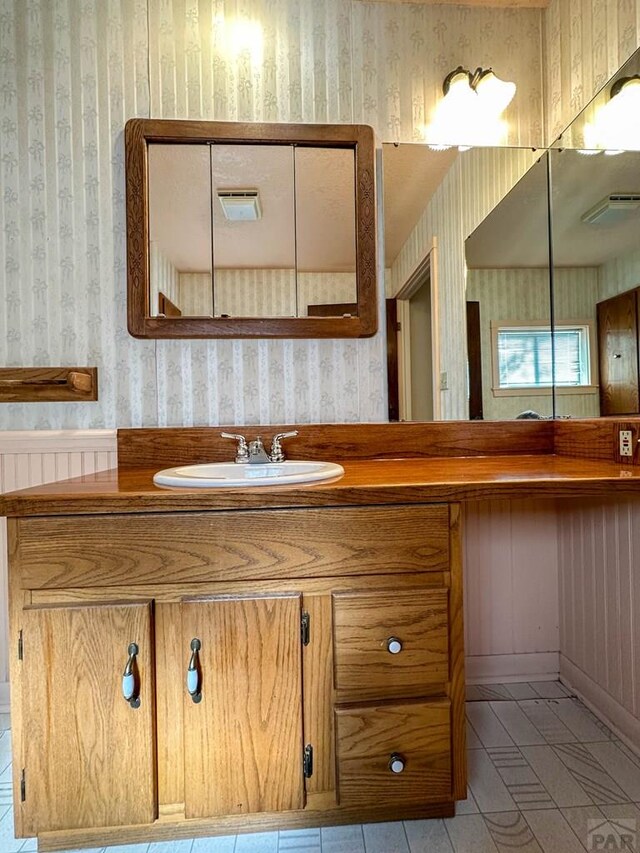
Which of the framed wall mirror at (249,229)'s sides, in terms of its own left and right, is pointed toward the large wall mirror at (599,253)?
left

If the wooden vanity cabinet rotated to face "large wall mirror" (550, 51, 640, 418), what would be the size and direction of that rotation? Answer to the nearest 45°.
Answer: approximately 90° to its left

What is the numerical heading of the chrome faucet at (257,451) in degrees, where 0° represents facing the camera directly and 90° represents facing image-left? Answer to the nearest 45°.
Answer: approximately 0°

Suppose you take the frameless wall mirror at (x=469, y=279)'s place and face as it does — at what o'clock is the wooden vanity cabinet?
The wooden vanity cabinet is roughly at 1 o'clock from the frameless wall mirror.

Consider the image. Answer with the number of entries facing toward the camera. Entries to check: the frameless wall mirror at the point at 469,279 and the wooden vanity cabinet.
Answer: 2
